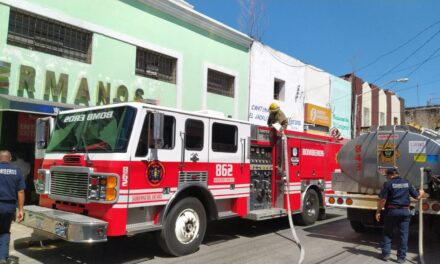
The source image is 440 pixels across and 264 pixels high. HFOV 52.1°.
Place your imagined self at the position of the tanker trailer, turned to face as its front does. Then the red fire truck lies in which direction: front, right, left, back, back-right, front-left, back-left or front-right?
back

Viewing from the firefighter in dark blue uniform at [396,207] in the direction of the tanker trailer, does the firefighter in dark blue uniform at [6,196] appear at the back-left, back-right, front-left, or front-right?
back-left

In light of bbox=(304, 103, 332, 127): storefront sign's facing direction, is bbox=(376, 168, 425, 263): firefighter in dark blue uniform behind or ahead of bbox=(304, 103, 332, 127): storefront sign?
ahead

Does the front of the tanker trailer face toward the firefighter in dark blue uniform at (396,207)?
no

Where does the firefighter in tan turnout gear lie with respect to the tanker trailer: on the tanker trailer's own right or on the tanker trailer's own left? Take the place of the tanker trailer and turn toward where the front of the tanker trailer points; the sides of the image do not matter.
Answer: on the tanker trailer's own left

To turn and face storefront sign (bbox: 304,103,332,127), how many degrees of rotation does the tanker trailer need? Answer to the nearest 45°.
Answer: approximately 45° to its left

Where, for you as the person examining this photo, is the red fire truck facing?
facing the viewer and to the left of the viewer

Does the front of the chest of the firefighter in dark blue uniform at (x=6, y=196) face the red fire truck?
no

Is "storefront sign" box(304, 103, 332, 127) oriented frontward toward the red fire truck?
no
